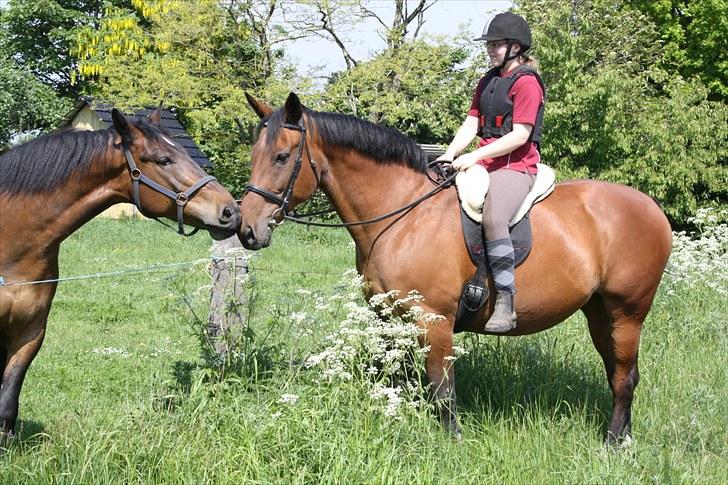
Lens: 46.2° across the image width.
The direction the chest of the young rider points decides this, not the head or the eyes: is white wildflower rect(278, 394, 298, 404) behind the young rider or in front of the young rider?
in front

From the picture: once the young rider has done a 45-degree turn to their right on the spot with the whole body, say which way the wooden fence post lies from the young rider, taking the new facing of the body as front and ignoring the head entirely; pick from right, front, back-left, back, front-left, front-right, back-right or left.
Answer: front

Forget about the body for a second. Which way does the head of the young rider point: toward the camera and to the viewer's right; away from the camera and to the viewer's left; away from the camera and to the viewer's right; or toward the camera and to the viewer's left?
toward the camera and to the viewer's left

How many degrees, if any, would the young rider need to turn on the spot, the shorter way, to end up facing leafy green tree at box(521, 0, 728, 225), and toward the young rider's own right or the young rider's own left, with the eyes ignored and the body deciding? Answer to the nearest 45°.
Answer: approximately 135° to the young rider's own right

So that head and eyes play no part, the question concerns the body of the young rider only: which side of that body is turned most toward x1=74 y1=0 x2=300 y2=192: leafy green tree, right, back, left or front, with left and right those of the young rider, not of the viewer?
right

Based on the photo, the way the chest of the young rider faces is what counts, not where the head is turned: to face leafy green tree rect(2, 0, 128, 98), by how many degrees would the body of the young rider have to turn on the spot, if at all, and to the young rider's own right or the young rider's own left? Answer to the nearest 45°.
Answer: approximately 90° to the young rider's own right

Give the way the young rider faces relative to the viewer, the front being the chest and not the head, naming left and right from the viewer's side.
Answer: facing the viewer and to the left of the viewer

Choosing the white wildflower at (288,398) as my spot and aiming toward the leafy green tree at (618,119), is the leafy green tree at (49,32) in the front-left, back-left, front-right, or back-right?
front-left
